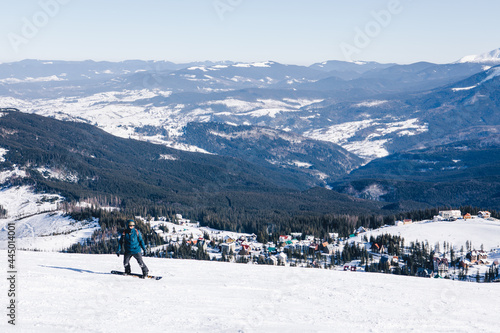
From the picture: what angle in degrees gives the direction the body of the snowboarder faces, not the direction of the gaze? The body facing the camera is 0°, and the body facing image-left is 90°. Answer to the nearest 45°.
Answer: approximately 0°
